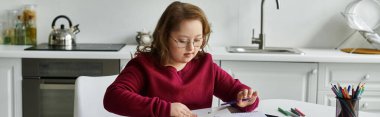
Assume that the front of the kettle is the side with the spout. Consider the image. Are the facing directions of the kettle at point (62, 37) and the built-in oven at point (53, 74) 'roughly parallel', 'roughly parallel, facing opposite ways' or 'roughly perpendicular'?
roughly perpendicular

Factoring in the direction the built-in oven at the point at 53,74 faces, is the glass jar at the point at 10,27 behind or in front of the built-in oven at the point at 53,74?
behind

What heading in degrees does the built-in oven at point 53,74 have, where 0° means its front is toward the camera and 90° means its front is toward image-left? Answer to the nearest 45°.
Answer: approximately 0°

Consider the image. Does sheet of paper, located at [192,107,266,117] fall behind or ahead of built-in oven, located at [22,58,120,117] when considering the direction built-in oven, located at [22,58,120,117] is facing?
ahead

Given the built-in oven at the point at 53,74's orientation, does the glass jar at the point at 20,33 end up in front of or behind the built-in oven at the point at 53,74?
behind

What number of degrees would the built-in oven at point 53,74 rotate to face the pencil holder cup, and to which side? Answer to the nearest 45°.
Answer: approximately 45° to its left

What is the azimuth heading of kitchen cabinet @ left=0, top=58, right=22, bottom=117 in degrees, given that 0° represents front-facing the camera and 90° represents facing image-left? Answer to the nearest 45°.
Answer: approximately 0°
